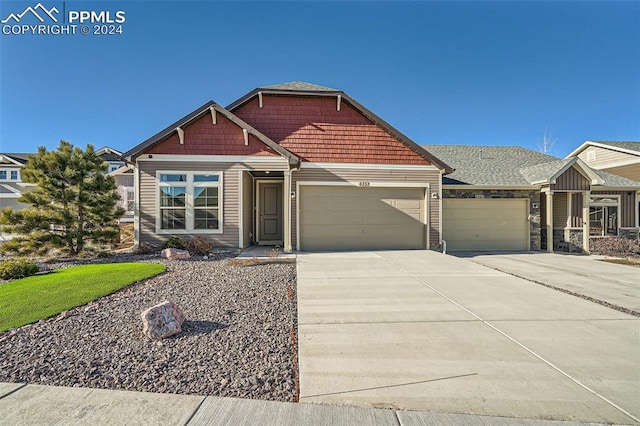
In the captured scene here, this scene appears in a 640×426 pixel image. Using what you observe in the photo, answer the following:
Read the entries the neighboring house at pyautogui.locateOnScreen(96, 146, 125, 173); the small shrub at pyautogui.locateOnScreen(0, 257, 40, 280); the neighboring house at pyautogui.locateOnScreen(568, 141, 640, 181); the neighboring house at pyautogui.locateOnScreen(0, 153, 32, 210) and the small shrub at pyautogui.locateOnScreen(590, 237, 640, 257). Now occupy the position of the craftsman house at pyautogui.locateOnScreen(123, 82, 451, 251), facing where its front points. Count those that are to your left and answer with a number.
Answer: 2

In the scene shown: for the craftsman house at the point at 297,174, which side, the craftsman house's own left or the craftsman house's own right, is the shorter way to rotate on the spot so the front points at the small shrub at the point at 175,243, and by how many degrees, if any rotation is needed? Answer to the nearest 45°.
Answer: approximately 90° to the craftsman house's own right

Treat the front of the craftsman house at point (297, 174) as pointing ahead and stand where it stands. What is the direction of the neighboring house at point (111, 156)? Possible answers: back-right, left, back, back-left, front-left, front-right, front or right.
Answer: back-right

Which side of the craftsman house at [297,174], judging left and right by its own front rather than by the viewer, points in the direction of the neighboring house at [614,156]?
left

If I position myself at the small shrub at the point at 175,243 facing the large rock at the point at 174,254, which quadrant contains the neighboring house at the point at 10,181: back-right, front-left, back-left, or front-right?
back-right

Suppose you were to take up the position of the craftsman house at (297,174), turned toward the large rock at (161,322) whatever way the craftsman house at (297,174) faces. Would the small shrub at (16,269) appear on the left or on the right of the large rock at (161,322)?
right

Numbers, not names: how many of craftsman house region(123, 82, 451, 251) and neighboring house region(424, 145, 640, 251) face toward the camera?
2

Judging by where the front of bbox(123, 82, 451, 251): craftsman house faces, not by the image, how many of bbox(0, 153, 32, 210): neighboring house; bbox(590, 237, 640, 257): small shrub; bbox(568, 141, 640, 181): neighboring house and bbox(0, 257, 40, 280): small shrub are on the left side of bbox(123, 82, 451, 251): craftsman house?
2

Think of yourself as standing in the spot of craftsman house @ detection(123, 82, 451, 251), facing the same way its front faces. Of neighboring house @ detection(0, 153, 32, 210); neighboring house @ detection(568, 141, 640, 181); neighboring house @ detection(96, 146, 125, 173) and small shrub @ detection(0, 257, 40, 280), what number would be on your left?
1

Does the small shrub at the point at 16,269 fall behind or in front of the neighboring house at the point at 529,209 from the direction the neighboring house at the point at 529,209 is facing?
in front

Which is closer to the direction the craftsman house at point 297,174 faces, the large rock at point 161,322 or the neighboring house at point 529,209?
the large rock

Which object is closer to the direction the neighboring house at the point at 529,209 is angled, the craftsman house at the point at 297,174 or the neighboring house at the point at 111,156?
the craftsman house

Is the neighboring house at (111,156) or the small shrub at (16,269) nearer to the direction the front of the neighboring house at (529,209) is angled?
the small shrub

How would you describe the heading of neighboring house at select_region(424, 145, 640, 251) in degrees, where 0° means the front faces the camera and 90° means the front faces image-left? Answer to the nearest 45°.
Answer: approximately 0°

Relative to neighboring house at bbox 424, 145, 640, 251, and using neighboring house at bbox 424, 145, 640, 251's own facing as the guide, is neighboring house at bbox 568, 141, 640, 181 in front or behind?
behind

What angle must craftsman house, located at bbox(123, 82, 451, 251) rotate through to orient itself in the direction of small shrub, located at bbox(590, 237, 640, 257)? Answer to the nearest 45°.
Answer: approximately 90° to its left

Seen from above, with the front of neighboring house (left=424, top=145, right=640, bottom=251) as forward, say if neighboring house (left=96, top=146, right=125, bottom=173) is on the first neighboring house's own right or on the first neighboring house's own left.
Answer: on the first neighboring house's own right
